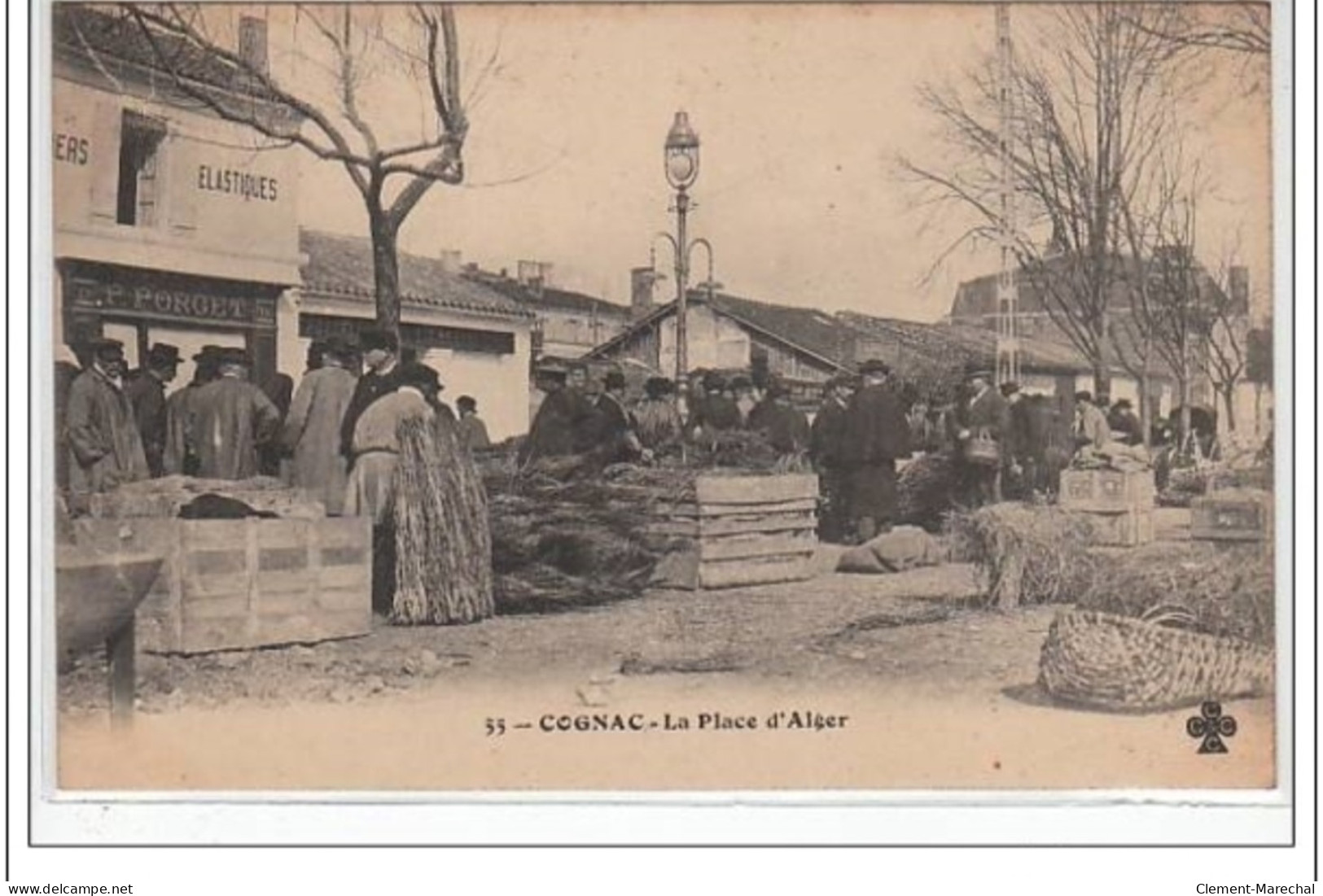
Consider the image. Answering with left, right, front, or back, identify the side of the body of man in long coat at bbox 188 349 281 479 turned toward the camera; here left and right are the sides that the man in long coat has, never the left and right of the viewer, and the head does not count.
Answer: back

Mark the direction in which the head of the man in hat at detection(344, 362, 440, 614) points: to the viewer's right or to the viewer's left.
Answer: to the viewer's right

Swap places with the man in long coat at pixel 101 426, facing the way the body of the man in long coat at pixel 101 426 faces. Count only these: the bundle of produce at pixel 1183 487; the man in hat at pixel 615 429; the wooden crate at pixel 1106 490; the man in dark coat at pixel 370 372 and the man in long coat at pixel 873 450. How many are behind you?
0

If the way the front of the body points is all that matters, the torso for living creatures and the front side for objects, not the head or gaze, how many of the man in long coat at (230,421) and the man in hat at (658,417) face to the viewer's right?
0

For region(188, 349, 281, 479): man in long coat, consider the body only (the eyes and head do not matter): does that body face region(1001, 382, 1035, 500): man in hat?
no

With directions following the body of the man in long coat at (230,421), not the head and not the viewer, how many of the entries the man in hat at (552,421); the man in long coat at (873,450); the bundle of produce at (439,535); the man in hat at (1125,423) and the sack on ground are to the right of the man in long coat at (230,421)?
5

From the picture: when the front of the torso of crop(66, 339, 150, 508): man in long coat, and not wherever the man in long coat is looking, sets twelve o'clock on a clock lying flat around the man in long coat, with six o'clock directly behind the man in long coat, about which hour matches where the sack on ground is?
The sack on ground is roughly at 11 o'clock from the man in long coat.

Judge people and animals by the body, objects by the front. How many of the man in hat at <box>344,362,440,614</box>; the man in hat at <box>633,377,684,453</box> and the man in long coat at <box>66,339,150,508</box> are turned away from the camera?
1

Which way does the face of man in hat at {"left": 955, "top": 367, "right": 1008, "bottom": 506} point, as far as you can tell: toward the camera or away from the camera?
toward the camera
